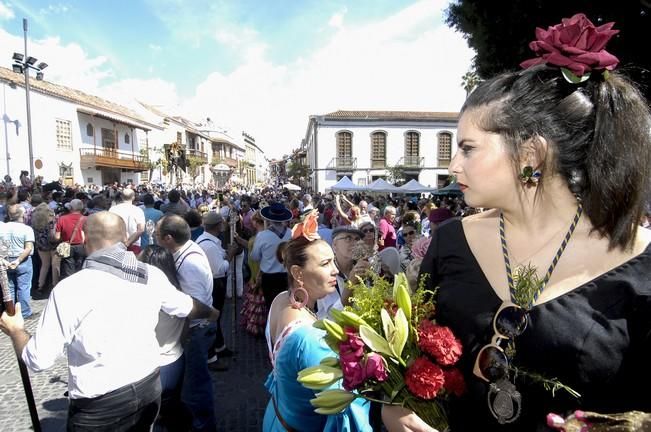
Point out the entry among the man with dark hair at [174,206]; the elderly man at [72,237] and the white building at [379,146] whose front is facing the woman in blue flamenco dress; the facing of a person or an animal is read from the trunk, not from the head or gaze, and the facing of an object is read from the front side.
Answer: the white building

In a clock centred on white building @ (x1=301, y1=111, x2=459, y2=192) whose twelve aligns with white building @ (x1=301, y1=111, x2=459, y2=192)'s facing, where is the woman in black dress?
The woman in black dress is roughly at 12 o'clock from the white building.

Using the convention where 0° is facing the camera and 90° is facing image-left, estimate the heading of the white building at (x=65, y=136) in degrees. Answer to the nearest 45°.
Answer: approximately 315°

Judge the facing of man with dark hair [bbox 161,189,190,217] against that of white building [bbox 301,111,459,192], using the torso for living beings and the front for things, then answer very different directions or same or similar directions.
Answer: very different directions

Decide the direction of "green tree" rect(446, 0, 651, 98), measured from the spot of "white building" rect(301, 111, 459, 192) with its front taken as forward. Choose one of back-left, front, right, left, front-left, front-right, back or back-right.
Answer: front

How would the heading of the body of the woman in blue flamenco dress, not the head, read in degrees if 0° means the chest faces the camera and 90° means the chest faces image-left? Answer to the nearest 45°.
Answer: approximately 270°

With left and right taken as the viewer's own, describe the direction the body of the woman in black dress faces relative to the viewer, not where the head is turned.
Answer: facing the viewer and to the left of the viewer

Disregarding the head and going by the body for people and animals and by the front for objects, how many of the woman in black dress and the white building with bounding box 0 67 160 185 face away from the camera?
0

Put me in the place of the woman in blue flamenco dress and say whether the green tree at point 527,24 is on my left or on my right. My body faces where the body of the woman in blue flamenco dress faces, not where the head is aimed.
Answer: on my left

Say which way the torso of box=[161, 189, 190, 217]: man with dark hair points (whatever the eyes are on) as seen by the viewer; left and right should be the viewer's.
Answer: facing away from the viewer

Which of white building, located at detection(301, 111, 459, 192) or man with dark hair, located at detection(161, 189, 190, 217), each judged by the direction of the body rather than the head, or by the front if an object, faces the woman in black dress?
the white building
